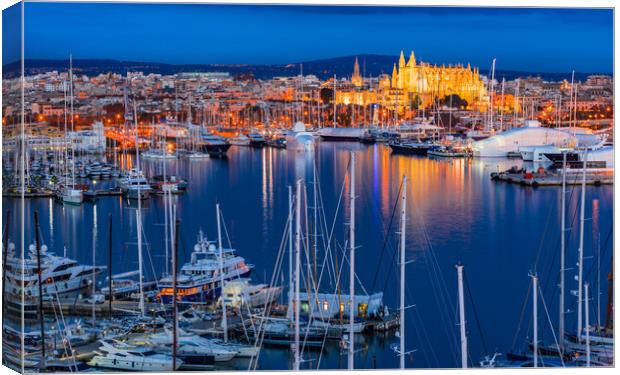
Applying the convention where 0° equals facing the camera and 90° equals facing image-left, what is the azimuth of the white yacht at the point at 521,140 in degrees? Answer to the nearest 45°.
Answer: approximately 90°

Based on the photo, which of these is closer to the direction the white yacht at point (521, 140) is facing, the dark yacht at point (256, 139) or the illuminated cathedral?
the dark yacht

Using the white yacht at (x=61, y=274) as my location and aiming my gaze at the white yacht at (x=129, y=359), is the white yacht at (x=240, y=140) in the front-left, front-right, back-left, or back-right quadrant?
back-left

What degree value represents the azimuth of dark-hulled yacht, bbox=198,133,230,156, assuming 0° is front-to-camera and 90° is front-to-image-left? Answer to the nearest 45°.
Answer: approximately 315°

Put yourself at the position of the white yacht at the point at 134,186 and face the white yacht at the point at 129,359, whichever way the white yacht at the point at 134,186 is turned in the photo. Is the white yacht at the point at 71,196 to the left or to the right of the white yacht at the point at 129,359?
right
